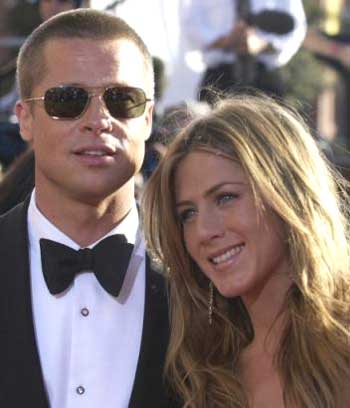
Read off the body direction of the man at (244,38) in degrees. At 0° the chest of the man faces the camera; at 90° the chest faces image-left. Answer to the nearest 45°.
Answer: approximately 0°

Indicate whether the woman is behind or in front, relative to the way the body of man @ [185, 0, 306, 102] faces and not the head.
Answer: in front

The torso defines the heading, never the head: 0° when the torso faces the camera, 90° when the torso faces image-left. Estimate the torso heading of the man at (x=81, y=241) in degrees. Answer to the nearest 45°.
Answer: approximately 0°

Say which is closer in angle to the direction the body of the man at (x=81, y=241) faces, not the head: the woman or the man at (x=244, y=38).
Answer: the woman

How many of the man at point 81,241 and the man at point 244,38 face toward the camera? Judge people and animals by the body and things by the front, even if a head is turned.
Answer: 2

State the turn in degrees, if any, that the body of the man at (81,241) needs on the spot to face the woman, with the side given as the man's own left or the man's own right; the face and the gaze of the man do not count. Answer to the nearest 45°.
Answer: approximately 90° to the man's own left

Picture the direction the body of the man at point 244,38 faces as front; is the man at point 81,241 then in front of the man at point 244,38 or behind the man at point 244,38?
in front
